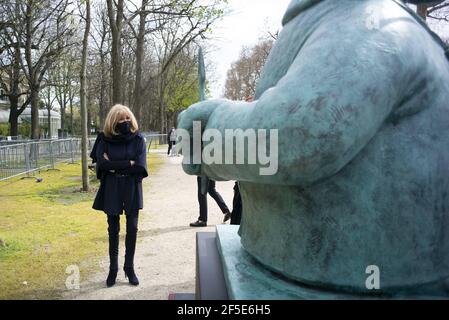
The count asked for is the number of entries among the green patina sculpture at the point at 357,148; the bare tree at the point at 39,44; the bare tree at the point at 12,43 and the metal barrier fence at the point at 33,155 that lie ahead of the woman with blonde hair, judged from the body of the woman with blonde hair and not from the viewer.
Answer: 1

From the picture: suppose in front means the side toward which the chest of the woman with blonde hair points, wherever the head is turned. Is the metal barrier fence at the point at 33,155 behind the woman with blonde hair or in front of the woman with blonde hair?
behind

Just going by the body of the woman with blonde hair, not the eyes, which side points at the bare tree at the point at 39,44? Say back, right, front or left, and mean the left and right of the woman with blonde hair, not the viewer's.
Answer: back

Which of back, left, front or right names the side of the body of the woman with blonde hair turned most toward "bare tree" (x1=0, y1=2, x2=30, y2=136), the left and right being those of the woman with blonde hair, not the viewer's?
back

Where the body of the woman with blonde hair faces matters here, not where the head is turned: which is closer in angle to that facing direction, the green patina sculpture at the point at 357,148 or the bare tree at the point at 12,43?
the green patina sculpture

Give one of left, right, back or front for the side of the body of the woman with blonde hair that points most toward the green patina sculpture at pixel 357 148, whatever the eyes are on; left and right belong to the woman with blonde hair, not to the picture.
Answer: front

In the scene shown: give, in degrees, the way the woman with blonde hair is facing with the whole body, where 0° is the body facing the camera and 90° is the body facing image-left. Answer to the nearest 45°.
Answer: approximately 0°

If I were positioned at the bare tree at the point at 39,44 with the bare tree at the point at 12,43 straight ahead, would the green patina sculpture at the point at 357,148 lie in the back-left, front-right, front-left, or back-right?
back-left
